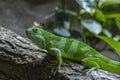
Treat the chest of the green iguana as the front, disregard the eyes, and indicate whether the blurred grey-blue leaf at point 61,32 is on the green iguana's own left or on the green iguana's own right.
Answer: on the green iguana's own right

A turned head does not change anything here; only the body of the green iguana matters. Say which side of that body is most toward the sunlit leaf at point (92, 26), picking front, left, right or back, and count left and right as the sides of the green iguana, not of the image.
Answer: right

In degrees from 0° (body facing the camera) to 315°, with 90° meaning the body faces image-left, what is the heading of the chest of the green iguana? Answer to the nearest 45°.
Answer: approximately 90°
